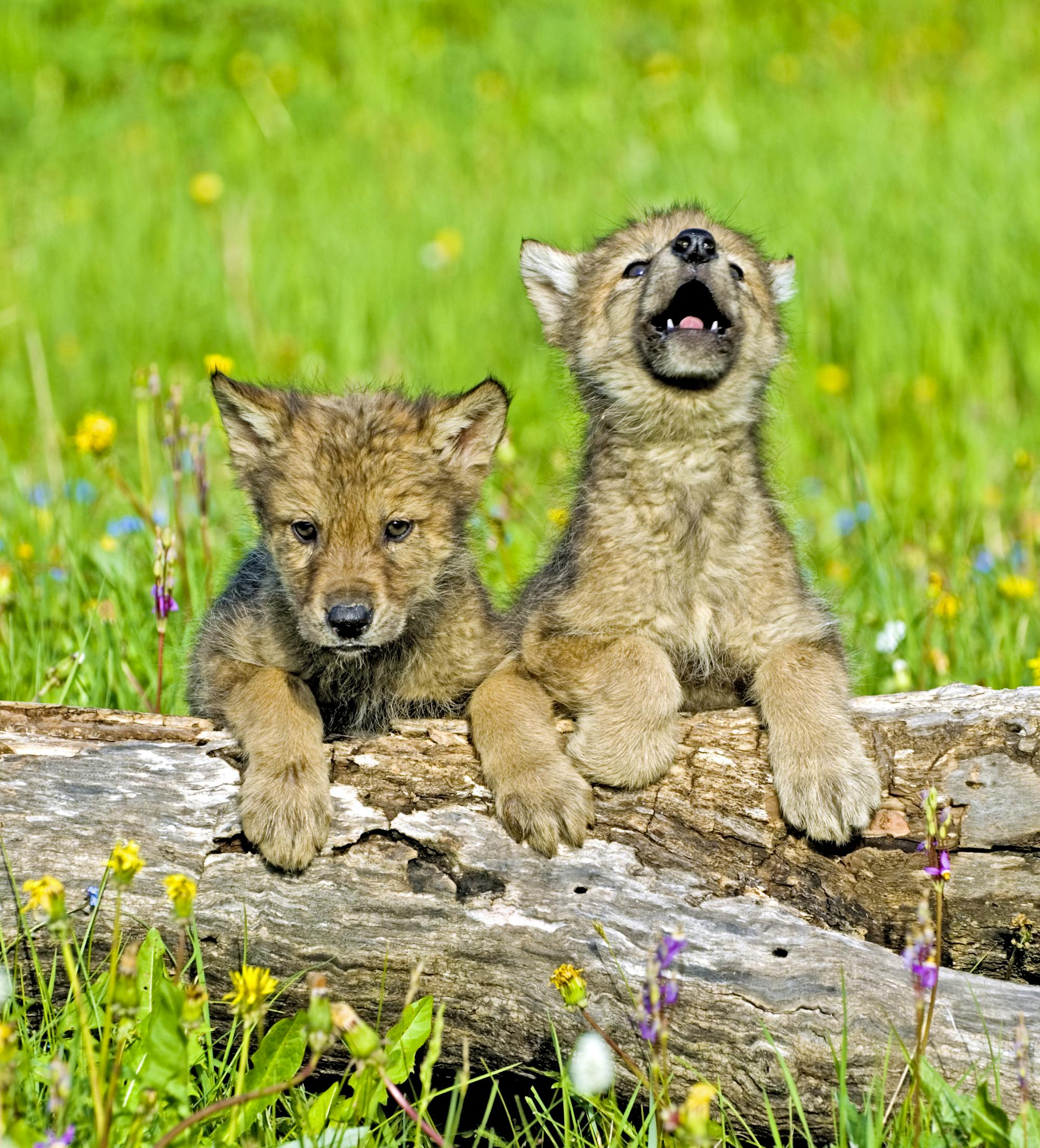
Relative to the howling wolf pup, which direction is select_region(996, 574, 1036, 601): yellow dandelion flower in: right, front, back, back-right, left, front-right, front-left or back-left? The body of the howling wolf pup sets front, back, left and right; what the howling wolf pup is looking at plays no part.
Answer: back-left

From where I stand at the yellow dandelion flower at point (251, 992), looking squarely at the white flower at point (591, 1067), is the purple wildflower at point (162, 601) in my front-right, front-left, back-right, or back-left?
back-left

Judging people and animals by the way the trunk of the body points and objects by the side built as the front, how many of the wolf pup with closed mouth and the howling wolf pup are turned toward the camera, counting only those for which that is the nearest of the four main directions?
2

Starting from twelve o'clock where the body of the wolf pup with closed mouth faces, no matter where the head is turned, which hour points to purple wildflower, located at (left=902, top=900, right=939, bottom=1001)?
The purple wildflower is roughly at 11 o'clock from the wolf pup with closed mouth.

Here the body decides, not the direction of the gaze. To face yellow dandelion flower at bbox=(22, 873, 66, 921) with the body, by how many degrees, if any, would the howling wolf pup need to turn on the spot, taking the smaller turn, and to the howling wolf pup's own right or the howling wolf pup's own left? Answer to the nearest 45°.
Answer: approximately 45° to the howling wolf pup's own right

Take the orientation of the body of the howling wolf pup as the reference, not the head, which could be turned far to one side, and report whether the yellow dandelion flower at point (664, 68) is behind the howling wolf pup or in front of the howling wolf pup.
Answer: behind

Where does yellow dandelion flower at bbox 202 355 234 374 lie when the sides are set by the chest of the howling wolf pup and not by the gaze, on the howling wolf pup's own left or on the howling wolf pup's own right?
on the howling wolf pup's own right

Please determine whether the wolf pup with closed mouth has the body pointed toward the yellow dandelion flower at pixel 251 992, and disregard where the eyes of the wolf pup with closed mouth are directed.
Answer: yes

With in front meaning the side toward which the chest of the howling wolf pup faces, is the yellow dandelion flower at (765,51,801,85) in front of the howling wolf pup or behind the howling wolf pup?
behind

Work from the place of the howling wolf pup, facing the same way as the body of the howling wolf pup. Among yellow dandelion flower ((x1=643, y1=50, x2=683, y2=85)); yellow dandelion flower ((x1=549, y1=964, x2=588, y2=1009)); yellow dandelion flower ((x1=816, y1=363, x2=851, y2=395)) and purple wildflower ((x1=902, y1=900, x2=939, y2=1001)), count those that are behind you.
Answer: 2

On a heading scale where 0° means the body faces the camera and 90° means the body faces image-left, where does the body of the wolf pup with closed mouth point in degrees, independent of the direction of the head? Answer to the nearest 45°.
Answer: approximately 0°

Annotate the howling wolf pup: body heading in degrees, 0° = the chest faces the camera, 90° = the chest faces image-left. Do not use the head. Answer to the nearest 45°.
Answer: approximately 0°

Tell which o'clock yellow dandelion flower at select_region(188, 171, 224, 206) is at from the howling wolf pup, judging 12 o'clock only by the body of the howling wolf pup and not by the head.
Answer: The yellow dandelion flower is roughly at 5 o'clock from the howling wolf pup.
